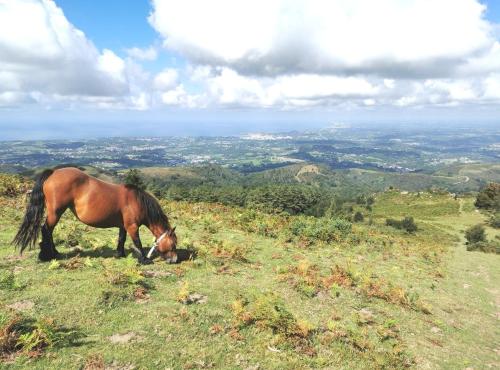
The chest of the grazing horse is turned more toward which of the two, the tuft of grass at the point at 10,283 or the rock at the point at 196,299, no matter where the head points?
the rock

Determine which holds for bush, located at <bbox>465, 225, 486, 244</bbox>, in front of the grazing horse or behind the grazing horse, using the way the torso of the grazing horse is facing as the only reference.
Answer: in front

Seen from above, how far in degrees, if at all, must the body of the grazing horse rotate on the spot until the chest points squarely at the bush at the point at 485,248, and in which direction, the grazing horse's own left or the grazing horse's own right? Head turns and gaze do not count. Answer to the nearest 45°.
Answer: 0° — it already faces it

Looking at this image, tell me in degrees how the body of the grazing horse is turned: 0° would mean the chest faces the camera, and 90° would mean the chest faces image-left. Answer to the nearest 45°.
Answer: approximately 270°

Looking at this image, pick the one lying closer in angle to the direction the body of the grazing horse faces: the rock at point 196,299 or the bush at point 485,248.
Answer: the bush

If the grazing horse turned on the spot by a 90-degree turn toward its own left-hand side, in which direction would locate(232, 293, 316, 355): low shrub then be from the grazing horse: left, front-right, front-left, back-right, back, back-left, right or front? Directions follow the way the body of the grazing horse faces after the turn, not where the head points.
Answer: back-right

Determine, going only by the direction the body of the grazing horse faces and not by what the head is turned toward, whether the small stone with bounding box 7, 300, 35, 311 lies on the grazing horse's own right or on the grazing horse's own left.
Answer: on the grazing horse's own right

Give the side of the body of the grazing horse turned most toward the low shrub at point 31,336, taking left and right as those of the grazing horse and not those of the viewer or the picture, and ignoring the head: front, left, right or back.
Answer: right

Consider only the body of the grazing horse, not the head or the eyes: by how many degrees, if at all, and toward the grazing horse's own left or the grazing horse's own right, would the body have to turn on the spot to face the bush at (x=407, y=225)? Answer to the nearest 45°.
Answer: approximately 45° to the grazing horse's own left

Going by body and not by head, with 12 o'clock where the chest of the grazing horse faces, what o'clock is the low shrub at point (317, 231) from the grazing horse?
The low shrub is roughly at 11 o'clock from the grazing horse.

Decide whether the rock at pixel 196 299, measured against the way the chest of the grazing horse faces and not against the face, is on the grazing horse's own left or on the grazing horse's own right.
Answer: on the grazing horse's own right

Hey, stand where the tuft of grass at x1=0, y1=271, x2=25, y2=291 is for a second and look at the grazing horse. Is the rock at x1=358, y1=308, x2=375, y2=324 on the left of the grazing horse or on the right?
right

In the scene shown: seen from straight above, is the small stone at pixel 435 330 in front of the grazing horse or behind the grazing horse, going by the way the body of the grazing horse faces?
in front
